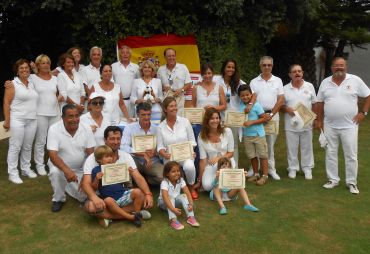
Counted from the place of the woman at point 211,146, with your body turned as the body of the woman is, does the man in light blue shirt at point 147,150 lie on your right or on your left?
on your right

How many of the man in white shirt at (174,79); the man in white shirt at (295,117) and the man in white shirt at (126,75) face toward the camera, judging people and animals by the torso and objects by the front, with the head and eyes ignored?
3

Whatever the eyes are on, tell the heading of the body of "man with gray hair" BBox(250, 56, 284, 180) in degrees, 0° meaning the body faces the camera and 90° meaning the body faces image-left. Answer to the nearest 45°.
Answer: approximately 0°

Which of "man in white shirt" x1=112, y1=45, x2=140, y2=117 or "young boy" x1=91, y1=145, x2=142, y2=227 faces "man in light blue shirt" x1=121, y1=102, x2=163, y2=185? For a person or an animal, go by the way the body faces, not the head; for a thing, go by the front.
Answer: "man in white shirt" x1=112, y1=45, x2=140, y2=117

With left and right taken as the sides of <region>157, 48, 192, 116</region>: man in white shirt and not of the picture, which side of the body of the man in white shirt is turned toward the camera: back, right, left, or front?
front

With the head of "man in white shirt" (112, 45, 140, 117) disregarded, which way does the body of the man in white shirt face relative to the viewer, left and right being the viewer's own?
facing the viewer

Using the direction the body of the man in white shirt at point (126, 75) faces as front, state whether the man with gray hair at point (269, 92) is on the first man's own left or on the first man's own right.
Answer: on the first man's own left

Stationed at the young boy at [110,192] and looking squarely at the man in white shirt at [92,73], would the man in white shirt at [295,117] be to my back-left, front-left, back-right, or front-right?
front-right

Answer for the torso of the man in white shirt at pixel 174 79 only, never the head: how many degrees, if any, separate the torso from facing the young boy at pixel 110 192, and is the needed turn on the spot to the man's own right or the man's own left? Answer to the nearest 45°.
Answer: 0° — they already face them

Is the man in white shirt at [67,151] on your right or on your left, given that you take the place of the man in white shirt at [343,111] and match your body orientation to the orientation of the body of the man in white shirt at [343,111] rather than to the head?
on your right

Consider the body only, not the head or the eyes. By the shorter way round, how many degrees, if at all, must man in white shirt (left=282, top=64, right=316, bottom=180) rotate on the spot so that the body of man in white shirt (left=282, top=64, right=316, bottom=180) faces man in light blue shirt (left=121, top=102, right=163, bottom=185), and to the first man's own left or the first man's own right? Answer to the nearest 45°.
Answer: approximately 45° to the first man's own right

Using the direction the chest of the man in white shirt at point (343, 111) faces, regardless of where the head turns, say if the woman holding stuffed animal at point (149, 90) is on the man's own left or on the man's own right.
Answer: on the man's own right

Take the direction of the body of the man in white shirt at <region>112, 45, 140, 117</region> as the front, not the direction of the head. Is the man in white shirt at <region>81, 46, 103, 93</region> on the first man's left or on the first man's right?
on the first man's right

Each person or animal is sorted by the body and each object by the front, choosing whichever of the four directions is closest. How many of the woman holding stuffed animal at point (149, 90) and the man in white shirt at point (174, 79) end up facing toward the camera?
2
